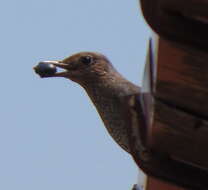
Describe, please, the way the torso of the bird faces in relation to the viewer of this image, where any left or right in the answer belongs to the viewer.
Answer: facing to the left of the viewer
